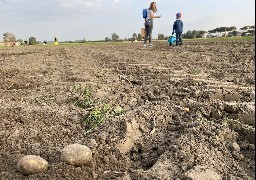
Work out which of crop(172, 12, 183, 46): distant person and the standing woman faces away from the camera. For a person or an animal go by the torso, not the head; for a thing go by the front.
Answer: the distant person

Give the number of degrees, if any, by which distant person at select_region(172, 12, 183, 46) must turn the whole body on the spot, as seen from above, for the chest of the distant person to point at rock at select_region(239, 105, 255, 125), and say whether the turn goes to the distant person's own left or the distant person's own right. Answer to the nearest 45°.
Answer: approximately 180°

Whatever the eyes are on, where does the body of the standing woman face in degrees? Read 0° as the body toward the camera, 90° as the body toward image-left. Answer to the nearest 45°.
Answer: approximately 270°

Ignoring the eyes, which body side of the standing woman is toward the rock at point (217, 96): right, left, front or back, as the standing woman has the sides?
right

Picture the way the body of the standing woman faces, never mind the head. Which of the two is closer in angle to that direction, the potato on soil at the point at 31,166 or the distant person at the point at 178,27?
the distant person

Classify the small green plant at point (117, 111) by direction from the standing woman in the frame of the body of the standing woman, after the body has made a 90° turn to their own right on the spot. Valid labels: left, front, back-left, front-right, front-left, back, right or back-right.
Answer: front

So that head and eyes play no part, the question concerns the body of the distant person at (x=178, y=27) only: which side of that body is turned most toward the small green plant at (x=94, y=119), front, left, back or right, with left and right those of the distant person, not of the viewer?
back

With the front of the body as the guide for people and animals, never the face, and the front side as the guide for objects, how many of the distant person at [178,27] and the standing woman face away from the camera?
1

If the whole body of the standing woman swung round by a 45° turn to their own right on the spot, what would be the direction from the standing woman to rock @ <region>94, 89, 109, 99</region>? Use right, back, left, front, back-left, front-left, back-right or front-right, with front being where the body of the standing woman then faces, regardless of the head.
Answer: front-right

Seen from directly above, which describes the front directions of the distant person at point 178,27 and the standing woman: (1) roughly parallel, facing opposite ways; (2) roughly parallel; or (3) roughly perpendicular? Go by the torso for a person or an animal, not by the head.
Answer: roughly perpendicular

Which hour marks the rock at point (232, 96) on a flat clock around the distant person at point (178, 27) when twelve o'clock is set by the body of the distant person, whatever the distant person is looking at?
The rock is roughly at 6 o'clock from the distant person.

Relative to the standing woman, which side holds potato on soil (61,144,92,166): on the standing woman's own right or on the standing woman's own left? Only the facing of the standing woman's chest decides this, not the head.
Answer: on the standing woman's own right

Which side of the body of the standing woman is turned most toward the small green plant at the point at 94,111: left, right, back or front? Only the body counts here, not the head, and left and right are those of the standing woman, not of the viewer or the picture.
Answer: right
